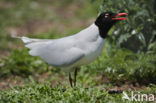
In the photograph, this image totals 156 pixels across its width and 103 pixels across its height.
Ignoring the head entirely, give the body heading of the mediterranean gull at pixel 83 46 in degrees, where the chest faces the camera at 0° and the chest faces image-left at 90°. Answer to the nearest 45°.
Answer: approximately 270°
